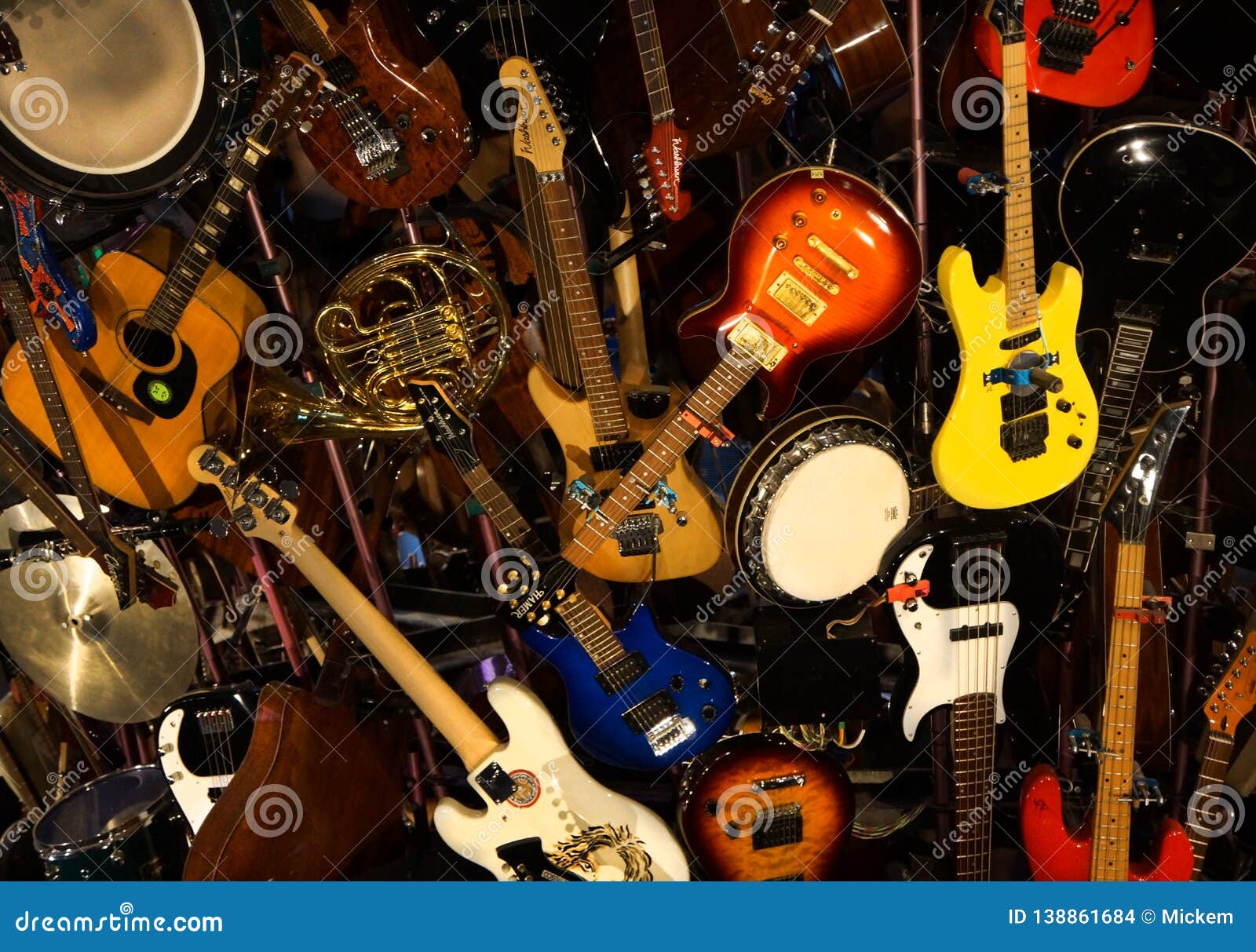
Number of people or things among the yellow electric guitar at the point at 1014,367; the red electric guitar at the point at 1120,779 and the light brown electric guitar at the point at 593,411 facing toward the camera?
3

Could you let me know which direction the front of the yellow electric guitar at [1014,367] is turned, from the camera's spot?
facing the viewer

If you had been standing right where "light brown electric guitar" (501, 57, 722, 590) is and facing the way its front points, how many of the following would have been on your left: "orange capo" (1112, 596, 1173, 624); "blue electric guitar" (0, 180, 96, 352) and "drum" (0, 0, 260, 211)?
1

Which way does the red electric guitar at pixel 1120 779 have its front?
toward the camera

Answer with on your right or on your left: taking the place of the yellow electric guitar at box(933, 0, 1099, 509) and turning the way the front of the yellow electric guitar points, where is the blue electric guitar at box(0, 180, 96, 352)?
on your right

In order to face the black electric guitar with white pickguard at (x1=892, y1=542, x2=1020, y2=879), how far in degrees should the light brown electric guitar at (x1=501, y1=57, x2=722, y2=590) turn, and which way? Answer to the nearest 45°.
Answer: approximately 90° to its left

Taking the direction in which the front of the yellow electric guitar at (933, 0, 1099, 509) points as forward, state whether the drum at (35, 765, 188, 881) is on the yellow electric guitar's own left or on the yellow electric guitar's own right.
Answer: on the yellow electric guitar's own right

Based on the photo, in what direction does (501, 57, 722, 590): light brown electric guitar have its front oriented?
toward the camera

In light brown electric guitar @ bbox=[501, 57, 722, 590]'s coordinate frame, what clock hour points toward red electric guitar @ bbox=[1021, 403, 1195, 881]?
The red electric guitar is roughly at 9 o'clock from the light brown electric guitar.

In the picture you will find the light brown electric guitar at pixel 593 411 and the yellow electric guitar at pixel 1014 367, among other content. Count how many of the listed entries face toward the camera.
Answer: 2
